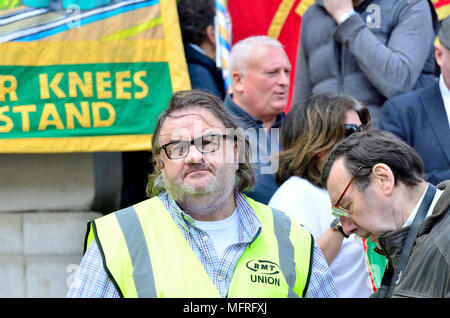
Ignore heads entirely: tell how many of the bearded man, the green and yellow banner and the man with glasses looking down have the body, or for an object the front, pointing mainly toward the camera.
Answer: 2

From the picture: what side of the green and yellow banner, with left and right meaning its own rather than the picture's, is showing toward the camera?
front

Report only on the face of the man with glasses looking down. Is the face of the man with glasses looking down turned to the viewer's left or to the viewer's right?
to the viewer's left

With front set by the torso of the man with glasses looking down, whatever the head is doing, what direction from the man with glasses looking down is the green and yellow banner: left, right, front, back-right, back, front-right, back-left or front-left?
front-right

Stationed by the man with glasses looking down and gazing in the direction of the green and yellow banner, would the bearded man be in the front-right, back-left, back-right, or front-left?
front-left

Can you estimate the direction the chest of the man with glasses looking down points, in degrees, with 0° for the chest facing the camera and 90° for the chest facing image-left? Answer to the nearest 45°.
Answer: approximately 90°

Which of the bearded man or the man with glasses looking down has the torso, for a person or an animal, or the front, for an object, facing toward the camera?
the bearded man

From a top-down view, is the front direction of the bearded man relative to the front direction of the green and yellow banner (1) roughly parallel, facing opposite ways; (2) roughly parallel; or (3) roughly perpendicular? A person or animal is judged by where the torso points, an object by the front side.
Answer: roughly parallel

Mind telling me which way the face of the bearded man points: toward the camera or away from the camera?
toward the camera

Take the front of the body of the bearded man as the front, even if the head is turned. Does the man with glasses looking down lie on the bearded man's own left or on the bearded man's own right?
on the bearded man's own left

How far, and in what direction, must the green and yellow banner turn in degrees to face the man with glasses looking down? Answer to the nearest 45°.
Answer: approximately 45° to its left

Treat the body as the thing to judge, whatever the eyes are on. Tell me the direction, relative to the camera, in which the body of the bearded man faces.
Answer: toward the camera

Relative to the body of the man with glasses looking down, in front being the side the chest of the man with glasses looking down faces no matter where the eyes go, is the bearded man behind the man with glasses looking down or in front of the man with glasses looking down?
in front

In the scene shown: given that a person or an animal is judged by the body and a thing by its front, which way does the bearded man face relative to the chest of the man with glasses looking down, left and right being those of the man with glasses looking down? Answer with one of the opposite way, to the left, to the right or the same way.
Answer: to the left
